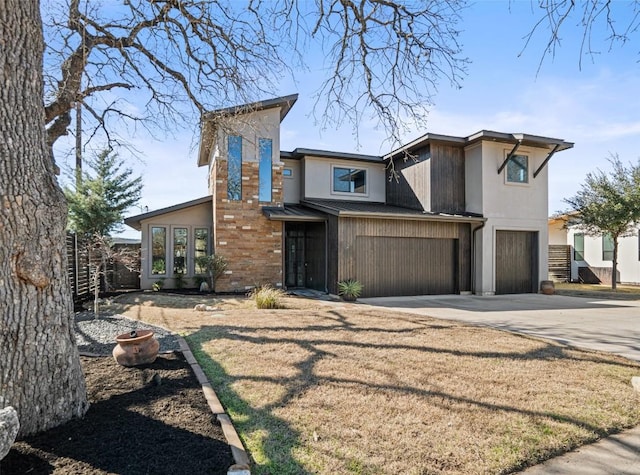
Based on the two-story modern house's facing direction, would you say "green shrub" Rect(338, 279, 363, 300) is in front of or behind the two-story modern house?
in front

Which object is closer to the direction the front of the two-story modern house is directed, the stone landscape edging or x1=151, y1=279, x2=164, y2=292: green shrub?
the stone landscape edging

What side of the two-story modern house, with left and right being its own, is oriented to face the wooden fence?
right

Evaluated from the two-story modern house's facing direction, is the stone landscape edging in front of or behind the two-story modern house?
in front

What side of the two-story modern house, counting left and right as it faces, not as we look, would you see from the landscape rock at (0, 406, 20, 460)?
front

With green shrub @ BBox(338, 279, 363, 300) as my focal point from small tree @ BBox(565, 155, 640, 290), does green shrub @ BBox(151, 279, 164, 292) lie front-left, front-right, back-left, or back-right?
front-right

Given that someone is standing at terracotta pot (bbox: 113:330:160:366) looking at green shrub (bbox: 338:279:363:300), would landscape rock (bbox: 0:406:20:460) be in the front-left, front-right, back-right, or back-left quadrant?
back-right

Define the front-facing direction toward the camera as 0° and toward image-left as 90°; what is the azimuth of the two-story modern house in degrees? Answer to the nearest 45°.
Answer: approximately 0°

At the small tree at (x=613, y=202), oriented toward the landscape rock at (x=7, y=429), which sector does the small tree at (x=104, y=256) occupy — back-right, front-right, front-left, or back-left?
front-right

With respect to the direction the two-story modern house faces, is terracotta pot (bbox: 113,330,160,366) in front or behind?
in front
